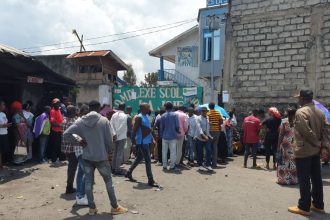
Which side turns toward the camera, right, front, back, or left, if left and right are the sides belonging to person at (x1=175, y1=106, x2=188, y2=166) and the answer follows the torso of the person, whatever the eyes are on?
back

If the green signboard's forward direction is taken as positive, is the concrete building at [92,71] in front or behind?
behind

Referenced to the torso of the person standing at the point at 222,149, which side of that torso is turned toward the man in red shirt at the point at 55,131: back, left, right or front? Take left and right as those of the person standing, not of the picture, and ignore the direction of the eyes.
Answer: left

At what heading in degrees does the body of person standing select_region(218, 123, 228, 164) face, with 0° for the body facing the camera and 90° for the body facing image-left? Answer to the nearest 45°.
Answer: approximately 180°

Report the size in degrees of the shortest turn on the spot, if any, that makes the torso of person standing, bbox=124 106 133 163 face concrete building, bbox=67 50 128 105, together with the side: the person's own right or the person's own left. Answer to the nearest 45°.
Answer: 0° — they already face it

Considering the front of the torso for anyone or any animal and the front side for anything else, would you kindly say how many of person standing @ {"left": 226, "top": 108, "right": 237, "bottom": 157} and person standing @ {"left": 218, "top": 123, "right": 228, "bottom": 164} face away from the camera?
2

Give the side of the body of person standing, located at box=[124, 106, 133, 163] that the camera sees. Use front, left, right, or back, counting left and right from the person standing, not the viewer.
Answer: back
